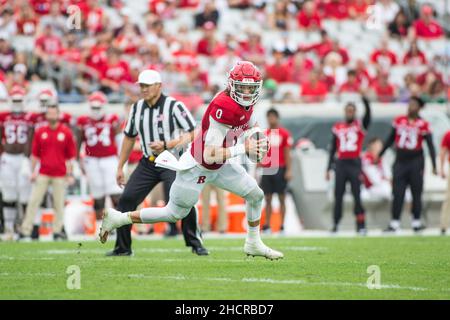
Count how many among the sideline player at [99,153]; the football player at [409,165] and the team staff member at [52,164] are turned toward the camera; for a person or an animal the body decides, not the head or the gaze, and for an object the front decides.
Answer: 3

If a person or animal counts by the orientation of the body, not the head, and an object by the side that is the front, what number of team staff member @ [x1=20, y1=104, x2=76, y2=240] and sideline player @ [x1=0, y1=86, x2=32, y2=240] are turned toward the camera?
2

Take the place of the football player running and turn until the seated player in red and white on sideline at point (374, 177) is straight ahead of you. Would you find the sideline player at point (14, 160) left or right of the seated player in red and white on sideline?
left

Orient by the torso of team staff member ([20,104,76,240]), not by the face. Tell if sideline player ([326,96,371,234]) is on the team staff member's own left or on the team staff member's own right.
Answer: on the team staff member's own left

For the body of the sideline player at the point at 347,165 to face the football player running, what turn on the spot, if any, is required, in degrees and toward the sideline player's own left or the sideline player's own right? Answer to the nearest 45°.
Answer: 0° — they already face them

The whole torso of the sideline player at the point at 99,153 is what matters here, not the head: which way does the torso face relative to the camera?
toward the camera

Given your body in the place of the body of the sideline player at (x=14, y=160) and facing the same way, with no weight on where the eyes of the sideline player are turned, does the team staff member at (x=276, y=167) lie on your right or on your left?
on your left

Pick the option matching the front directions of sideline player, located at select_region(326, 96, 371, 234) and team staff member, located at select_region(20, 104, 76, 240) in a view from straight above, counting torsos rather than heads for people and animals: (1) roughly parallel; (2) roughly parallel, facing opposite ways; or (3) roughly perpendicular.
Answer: roughly parallel

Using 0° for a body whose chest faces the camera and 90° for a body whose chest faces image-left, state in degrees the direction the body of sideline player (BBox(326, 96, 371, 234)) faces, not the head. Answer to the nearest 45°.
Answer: approximately 0°

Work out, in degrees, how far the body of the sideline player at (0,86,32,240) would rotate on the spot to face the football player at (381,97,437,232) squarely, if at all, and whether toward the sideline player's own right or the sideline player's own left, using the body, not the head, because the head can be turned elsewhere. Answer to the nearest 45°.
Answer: approximately 90° to the sideline player's own left

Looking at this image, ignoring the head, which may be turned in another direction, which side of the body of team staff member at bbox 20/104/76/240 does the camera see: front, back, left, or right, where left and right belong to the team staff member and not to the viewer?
front

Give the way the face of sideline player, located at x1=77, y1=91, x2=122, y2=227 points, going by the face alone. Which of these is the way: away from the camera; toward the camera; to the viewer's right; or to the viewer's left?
toward the camera

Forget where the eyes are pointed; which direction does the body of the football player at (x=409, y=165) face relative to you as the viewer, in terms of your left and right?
facing the viewer

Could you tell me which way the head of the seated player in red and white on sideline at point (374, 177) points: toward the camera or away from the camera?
toward the camera

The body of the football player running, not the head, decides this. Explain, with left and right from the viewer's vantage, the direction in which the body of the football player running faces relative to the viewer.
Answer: facing the viewer and to the right of the viewer
